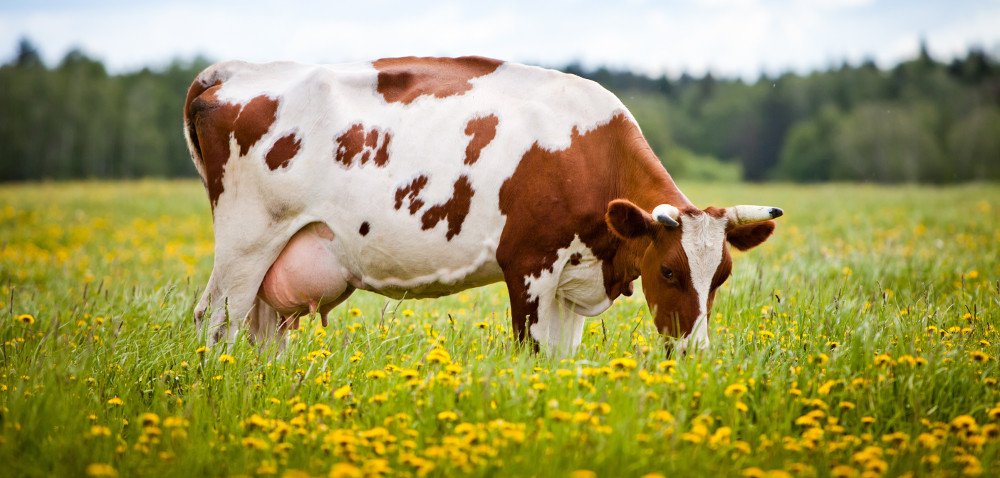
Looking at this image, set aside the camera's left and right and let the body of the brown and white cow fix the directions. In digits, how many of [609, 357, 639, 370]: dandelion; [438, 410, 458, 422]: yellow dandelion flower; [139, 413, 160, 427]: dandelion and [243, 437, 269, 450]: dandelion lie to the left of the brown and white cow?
0

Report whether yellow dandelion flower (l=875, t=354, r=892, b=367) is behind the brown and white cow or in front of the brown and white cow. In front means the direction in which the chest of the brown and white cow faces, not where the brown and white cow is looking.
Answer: in front

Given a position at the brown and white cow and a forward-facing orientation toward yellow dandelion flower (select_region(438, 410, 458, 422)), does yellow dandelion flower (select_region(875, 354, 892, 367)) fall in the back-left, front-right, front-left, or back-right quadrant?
front-left

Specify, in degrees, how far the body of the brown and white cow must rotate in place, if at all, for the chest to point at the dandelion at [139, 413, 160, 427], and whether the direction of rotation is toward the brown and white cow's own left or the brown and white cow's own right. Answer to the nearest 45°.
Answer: approximately 135° to the brown and white cow's own right

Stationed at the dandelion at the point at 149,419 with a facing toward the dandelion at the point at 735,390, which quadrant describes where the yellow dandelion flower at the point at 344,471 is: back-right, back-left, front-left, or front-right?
front-right

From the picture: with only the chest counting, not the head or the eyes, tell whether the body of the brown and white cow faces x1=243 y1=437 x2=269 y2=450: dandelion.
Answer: no

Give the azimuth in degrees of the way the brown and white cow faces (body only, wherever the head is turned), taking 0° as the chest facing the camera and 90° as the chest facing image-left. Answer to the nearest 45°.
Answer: approximately 270°

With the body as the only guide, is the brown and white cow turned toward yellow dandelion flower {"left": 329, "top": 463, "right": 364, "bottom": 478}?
no

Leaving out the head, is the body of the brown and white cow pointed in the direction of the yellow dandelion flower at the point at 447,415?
no

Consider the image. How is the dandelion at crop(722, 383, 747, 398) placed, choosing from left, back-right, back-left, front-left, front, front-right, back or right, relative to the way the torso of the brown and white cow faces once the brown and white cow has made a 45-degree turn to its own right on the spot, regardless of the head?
front

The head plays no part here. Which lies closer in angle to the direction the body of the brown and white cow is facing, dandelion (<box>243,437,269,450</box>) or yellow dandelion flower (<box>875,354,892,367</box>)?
the yellow dandelion flower
